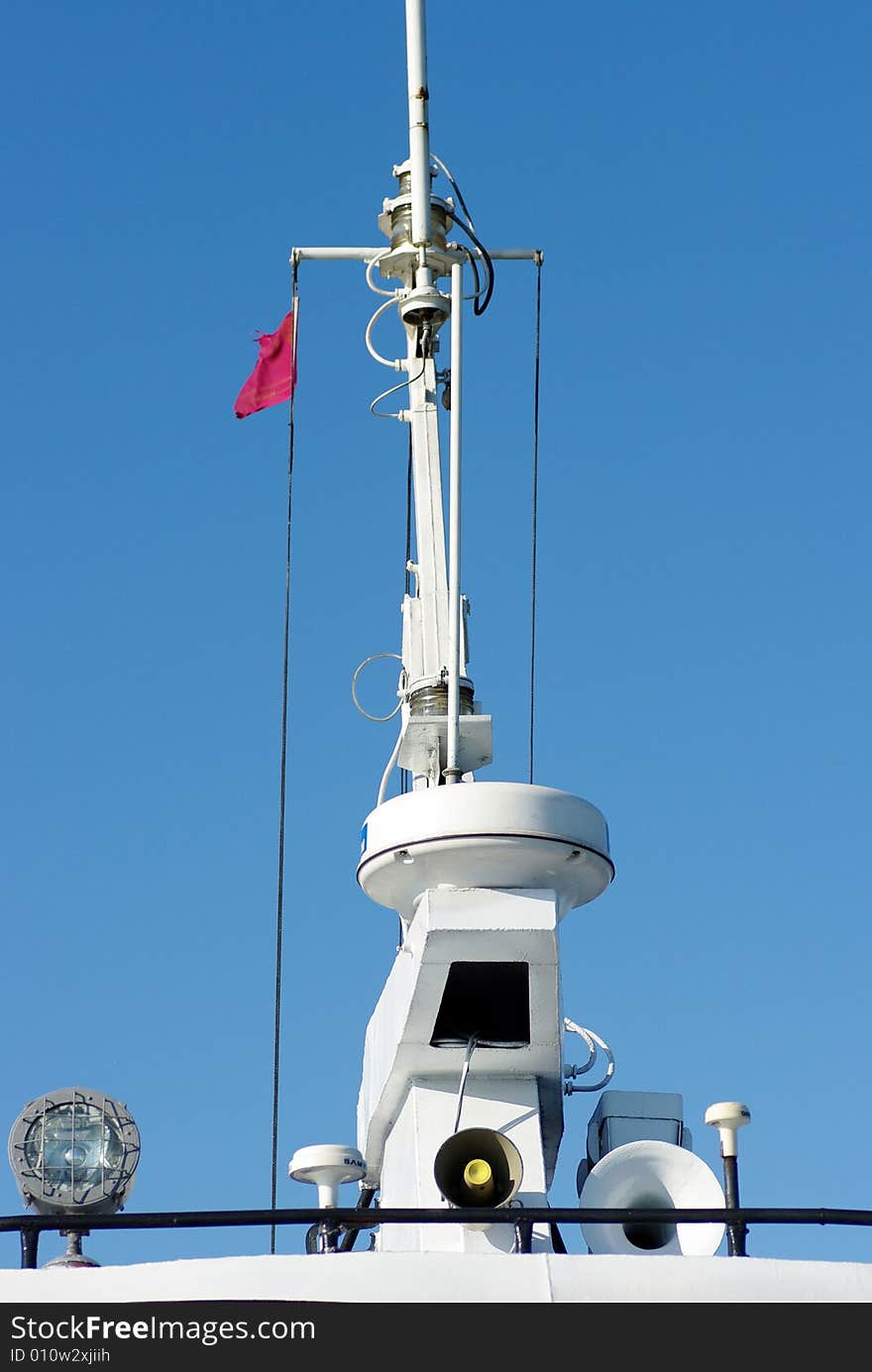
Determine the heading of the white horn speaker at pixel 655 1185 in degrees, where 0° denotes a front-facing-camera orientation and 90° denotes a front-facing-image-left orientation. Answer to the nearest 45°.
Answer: approximately 0°

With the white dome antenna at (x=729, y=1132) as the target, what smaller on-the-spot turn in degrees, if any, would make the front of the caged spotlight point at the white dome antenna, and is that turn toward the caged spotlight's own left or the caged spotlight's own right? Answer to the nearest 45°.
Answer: approximately 90° to the caged spotlight's own left

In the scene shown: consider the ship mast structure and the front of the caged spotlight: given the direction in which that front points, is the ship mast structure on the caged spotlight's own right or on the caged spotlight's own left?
on the caged spotlight's own left

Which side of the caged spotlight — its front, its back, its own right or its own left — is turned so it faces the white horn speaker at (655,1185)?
left

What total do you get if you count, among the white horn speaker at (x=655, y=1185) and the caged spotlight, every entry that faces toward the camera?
2

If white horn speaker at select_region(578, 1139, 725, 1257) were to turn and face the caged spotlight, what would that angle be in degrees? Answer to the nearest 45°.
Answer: approximately 45° to its right
